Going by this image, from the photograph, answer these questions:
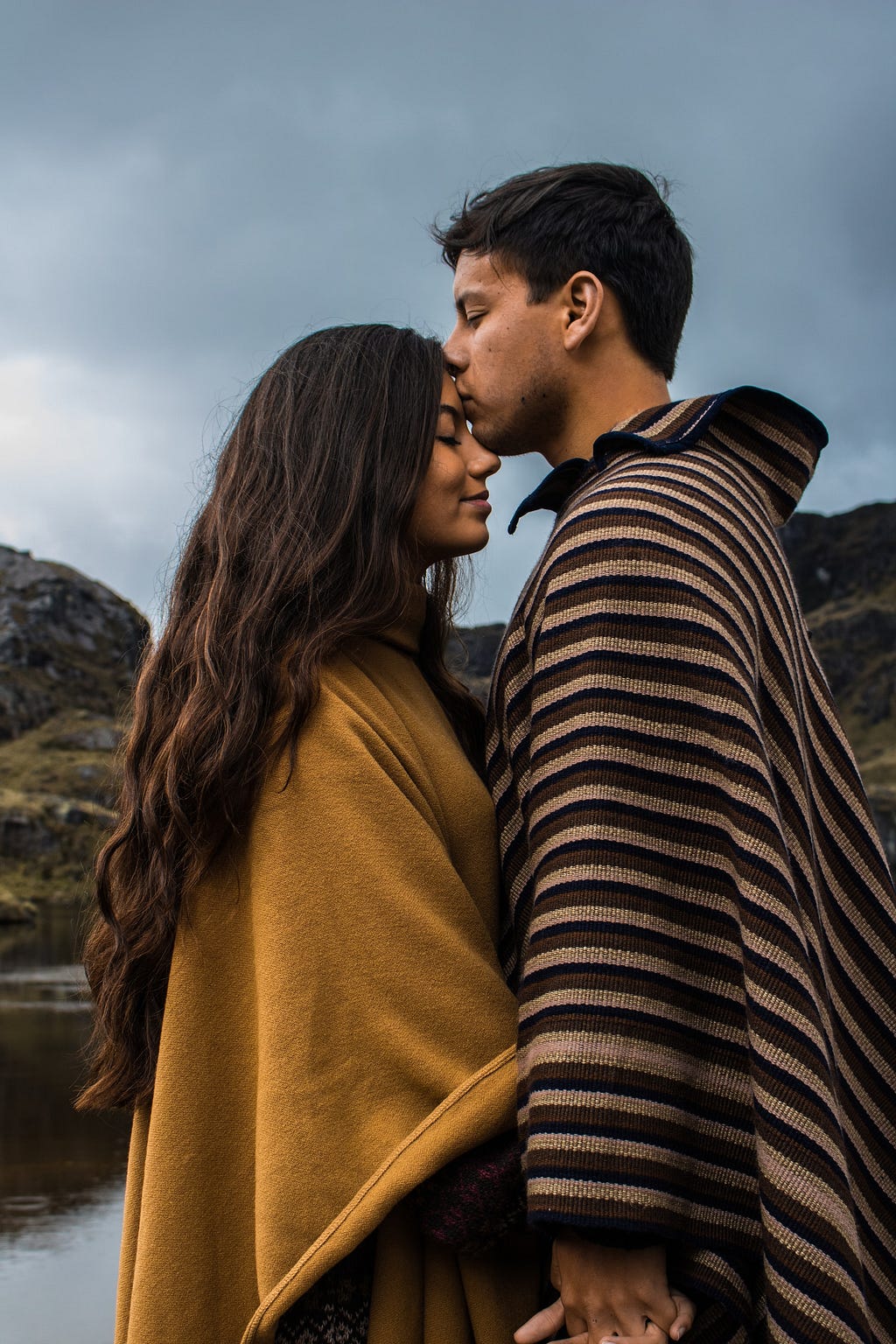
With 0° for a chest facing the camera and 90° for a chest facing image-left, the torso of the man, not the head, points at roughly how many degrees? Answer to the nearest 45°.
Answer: approximately 90°

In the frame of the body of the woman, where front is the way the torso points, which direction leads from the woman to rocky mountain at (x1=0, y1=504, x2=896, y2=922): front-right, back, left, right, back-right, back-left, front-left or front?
left

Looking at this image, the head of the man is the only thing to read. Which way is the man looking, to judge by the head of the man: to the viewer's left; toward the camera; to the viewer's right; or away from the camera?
to the viewer's left

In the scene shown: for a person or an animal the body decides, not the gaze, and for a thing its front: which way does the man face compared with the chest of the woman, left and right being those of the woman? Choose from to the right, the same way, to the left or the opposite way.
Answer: the opposite way

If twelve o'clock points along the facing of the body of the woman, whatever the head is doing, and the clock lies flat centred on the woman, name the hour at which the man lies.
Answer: The man is roughly at 1 o'clock from the woman.

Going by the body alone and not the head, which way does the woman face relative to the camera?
to the viewer's right

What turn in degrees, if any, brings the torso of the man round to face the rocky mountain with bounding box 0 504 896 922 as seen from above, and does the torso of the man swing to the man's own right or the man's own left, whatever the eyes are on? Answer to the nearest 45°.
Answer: approximately 45° to the man's own right

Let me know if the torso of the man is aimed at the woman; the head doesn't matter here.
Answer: yes

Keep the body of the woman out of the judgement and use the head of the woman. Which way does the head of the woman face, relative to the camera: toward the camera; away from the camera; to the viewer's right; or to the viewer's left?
to the viewer's right

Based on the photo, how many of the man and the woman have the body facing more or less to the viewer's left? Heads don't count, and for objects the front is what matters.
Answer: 1
